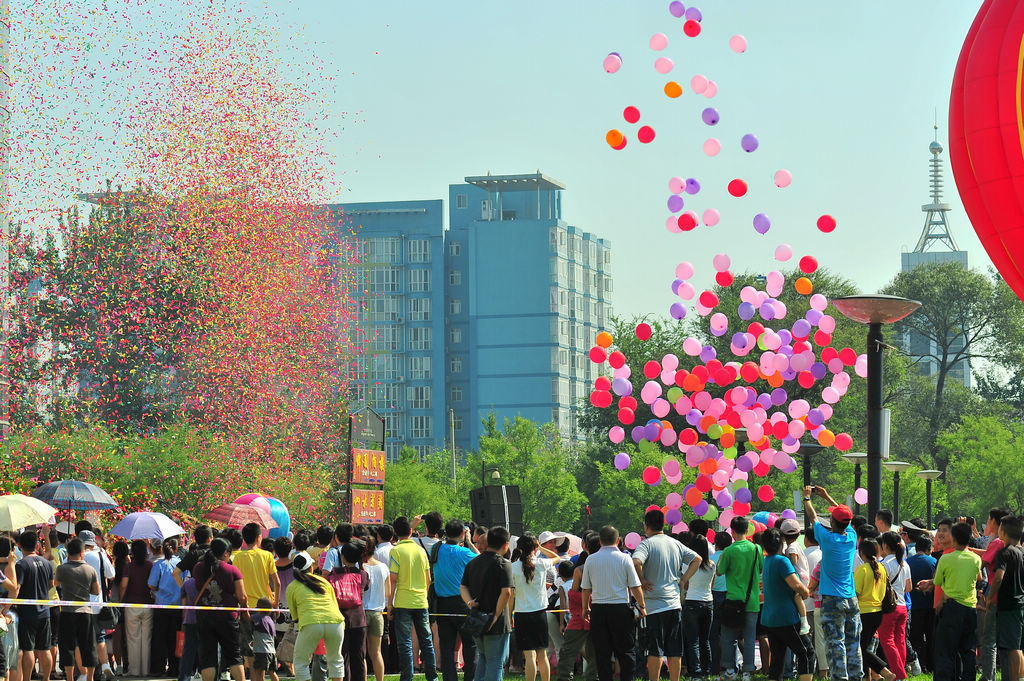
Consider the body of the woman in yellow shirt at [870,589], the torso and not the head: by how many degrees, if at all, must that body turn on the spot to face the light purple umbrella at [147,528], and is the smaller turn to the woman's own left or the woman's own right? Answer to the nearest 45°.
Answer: approximately 45° to the woman's own left

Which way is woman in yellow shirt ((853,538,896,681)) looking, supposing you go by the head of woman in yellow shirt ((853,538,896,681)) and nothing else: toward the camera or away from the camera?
away from the camera

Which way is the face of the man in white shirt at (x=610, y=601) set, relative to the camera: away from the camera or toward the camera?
away from the camera

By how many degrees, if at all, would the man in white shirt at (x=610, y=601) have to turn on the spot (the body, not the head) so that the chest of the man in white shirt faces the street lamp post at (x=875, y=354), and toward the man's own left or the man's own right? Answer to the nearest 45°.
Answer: approximately 45° to the man's own right

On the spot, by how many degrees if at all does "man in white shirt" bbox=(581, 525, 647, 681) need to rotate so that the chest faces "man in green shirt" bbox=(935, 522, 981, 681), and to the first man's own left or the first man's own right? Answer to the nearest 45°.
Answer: approximately 90° to the first man's own right

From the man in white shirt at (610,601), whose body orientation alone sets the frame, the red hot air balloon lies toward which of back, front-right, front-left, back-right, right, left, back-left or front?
front-right

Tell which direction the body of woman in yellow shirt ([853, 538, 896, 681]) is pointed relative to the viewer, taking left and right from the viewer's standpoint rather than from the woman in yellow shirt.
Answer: facing away from the viewer and to the left of the viewer

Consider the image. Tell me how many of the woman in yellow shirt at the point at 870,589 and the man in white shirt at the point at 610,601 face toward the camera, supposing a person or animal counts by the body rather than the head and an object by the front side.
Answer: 0

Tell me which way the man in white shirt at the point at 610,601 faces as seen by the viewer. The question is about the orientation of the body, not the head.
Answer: away from the camera

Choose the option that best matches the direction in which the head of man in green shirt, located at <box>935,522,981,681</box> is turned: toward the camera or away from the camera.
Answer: away from the camera
